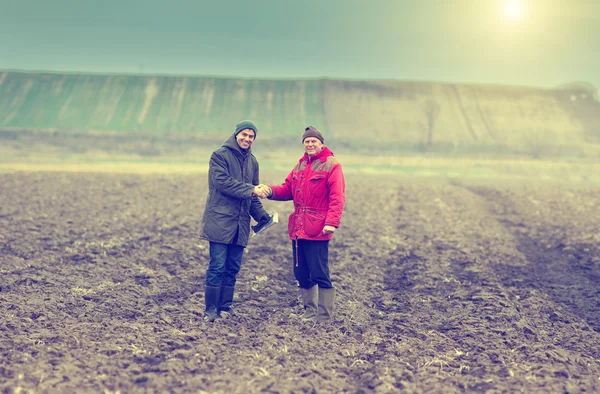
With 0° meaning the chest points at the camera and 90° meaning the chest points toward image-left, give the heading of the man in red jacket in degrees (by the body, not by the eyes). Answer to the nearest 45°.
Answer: approximately 45°

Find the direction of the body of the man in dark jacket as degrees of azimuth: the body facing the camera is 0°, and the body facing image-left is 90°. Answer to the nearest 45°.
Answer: approximately 315°

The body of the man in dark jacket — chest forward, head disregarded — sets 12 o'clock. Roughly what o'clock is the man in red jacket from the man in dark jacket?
The man in red jacket is roughly at 11 o'clock from the man in dark jacket.

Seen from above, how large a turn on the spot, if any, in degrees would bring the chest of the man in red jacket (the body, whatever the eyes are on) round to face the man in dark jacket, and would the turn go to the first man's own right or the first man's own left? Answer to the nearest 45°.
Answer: approximately 45° to the first man's own right

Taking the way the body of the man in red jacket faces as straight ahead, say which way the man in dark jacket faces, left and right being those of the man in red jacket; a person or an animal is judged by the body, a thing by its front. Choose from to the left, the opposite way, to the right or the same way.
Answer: to the left
